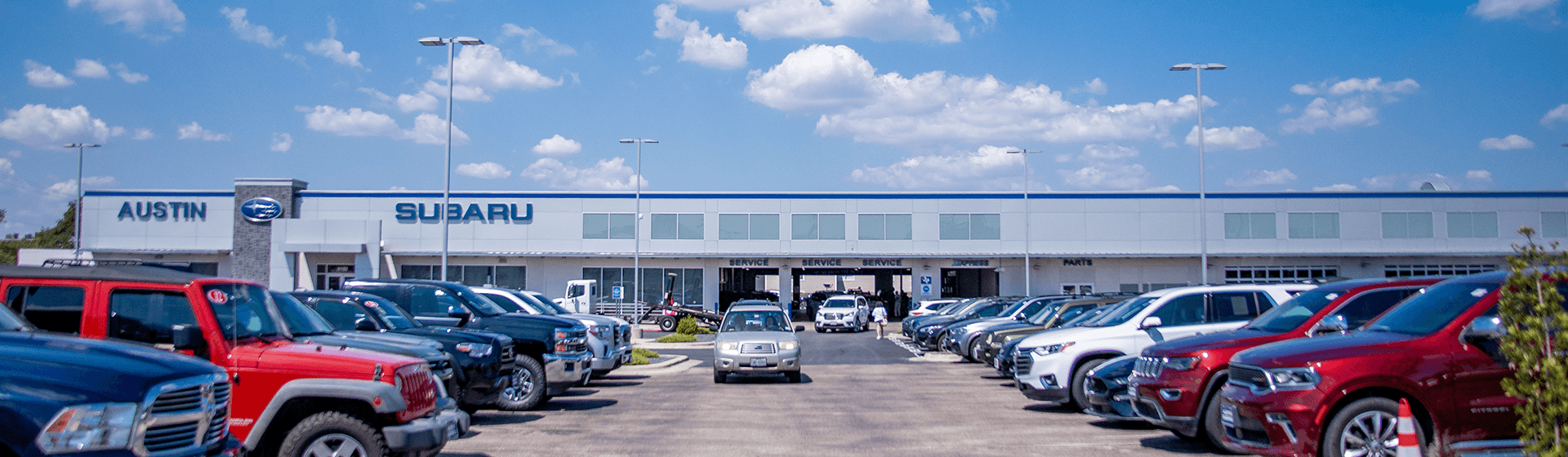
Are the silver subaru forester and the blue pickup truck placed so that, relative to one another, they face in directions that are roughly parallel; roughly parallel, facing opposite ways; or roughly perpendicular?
roughly perpendicular

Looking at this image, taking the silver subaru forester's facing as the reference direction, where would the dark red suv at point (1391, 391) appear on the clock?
The dark red suv is roughly at 11 o'clock from the silver subaru forester.

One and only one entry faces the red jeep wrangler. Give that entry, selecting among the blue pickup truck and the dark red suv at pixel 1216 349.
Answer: the dark red suv

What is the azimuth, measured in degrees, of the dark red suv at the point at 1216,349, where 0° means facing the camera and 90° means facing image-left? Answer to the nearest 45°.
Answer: approximately 45°

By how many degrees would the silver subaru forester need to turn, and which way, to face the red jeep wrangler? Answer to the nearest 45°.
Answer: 0° — it already faces it

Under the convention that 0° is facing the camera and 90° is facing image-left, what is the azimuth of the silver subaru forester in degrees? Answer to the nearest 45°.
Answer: approximately 0°

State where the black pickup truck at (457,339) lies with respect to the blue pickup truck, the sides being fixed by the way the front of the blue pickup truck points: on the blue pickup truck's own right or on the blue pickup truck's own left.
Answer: on the blue pickup truck's own left

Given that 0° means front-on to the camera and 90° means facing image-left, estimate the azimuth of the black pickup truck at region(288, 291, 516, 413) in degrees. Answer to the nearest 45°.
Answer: approximately 315°

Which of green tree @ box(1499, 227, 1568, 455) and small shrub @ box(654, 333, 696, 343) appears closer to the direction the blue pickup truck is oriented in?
the green tree

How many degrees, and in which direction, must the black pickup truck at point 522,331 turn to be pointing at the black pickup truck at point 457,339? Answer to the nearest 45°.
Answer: approximately 45° to its right

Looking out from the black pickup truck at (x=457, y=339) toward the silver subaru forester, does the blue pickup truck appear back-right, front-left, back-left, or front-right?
back-right

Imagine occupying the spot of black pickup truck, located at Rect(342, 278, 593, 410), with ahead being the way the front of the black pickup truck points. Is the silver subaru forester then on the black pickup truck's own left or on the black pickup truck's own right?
on the black pickup truck's own left
